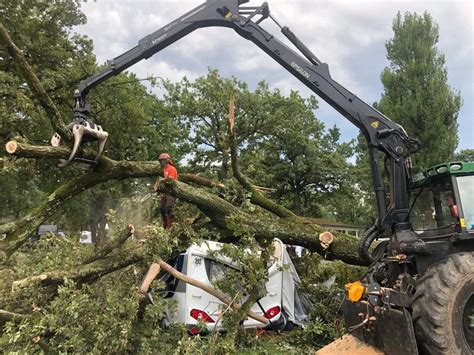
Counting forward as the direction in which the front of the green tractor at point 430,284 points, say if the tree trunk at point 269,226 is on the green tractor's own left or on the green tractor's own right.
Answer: on the green tractor's own left

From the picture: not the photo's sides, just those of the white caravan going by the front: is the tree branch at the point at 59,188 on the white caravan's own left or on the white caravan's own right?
on the white caravan's own left

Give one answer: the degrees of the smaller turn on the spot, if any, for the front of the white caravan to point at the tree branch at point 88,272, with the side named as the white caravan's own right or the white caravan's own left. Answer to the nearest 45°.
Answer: approximately 135° to the white caravan's own left

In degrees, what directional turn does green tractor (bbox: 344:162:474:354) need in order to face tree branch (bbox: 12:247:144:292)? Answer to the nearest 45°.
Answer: approximately 135° to its left

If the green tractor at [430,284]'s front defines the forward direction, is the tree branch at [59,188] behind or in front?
behind

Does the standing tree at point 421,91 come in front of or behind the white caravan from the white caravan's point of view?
in front

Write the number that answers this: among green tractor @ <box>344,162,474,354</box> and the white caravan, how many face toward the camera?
0

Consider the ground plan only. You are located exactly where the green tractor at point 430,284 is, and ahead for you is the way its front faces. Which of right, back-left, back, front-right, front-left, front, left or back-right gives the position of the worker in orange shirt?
back-left

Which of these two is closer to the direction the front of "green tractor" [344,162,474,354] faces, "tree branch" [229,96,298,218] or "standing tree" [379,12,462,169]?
the standing tree

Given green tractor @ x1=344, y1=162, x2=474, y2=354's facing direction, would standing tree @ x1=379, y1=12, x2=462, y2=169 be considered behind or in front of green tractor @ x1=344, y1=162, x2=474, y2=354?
in front

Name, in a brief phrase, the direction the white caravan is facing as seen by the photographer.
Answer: facing away from the viewer

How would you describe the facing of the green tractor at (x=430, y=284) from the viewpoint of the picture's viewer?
facing away from the viewer and to the right of the viewer

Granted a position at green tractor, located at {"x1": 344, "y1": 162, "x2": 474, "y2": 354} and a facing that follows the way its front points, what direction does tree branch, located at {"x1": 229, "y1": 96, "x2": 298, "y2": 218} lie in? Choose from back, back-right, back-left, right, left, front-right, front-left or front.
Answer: left
